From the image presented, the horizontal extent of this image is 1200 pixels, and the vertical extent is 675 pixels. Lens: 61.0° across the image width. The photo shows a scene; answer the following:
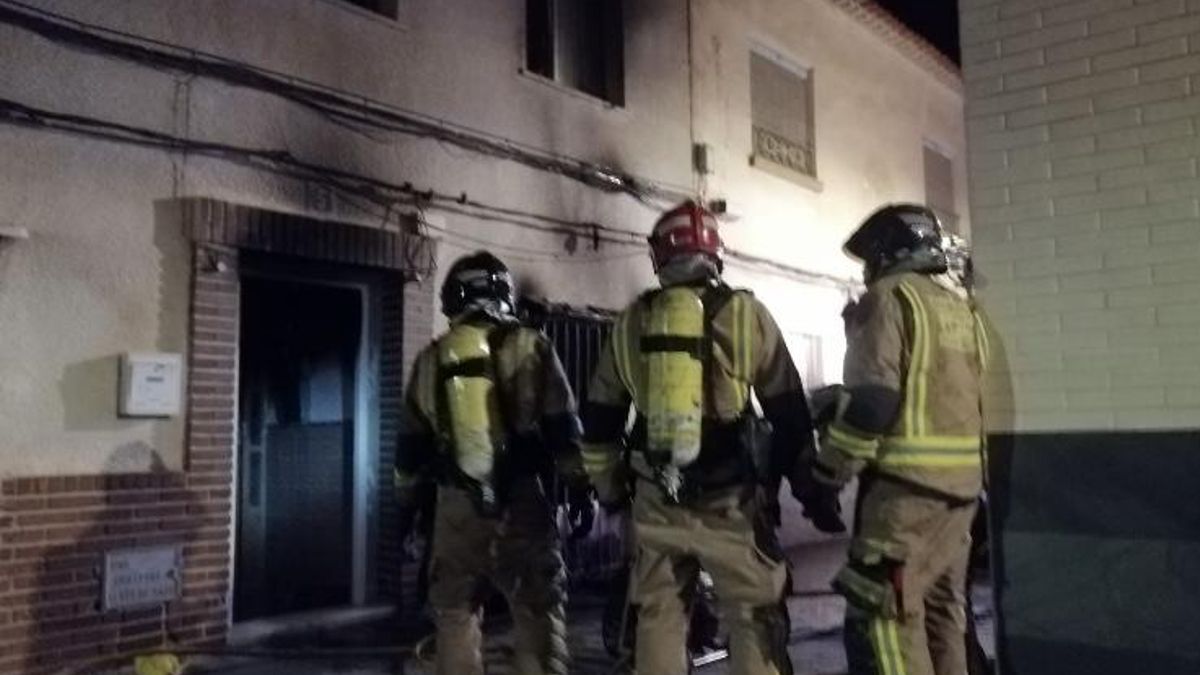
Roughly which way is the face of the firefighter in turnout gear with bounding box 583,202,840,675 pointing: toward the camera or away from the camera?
away from the camera

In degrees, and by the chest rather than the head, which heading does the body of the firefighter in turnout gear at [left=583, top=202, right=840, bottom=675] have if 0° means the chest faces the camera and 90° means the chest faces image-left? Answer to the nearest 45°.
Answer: approximately 180°

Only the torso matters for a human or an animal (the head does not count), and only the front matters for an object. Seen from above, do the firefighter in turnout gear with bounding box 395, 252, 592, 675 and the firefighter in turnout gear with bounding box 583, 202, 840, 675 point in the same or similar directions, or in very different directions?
same or similar directions

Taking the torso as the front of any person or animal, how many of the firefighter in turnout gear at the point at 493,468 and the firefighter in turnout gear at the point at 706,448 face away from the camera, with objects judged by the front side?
2

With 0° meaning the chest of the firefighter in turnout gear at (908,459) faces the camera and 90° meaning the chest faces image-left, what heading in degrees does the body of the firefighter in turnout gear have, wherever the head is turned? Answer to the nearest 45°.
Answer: approximately 135°

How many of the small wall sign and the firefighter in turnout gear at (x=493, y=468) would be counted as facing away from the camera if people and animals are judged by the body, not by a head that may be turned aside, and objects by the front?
1

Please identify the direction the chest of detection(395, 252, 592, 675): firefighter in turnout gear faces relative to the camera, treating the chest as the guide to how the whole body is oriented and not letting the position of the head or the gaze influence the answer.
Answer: away from the camera

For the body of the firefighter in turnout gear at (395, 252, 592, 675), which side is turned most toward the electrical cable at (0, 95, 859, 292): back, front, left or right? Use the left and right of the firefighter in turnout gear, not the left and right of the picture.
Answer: front

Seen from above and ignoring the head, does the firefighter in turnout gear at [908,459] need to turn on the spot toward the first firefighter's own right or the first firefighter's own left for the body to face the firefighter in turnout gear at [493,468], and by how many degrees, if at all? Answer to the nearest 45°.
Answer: approximately 45° to the first firefighter's own left

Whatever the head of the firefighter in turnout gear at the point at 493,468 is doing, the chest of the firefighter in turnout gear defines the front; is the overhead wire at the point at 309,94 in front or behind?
in front

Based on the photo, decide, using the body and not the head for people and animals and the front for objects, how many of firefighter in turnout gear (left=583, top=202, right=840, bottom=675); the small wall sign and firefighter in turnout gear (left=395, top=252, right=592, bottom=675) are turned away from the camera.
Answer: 2

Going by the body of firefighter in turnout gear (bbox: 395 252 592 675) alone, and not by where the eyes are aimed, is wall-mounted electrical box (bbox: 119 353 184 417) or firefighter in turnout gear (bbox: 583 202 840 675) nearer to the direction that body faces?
the wall-mounted electrical box

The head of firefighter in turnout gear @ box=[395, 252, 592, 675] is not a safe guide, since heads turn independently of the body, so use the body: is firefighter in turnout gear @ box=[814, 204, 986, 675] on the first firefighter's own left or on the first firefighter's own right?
on the first firefighter's own right

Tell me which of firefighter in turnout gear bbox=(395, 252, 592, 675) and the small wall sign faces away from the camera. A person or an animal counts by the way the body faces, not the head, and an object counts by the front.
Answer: the firefighter in turnout gear

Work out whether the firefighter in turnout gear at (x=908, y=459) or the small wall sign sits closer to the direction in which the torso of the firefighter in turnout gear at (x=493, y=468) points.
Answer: the small wall sign

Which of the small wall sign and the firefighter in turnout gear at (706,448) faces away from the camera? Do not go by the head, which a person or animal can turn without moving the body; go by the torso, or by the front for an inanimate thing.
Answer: the firefighter in turnout gear

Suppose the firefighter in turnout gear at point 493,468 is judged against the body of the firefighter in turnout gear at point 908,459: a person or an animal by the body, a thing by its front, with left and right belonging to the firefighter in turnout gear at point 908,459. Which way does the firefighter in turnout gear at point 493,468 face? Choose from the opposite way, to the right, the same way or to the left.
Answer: the same way
